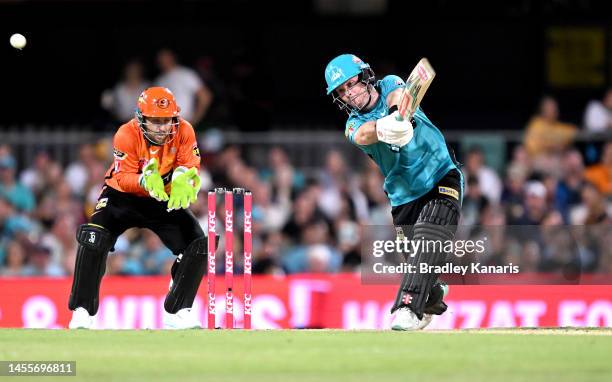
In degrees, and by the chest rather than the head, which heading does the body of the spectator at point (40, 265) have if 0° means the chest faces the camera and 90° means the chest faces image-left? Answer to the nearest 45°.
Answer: approximately 0°

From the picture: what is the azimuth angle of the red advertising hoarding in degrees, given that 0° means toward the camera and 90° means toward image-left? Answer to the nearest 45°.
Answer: approximately 0°

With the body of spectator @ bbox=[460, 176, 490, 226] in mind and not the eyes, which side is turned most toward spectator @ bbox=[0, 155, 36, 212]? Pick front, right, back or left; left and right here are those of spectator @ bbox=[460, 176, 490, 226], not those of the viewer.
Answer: right

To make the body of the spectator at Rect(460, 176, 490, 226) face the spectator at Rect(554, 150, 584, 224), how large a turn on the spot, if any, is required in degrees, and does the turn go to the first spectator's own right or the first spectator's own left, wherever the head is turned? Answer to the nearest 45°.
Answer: approximately 135° to the first spectator's own left

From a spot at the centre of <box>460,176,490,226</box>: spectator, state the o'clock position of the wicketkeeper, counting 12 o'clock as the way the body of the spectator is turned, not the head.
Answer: The wicketkeeper is roughly at 1 o'clock from the spectator.

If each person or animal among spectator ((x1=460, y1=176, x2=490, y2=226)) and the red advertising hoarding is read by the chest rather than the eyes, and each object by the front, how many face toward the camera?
2

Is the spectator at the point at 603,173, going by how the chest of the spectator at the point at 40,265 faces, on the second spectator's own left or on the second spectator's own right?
on the second spectator's own left
